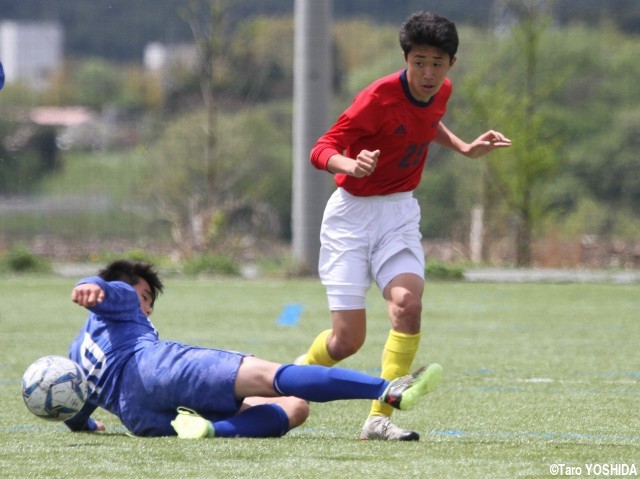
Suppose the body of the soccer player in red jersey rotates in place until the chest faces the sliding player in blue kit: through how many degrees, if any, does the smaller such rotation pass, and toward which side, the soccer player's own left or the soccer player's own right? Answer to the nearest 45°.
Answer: approximately 90° to the soccer player's own right

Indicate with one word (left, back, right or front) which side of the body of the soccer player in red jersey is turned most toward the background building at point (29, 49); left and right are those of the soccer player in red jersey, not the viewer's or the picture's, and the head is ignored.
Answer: back

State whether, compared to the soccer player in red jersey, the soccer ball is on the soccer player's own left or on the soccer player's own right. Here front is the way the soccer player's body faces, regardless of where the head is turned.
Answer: on the soccer player's own right

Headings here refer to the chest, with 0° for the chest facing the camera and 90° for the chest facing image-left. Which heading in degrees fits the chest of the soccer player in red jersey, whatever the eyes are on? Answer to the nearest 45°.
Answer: approximately 315°

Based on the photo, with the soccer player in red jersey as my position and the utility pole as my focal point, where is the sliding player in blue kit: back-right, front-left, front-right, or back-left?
back-left

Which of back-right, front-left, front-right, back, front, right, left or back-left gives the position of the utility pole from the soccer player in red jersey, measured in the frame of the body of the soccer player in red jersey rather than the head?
back-left
